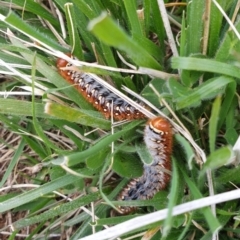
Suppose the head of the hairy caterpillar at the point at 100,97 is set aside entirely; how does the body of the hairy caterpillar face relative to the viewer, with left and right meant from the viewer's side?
facing away from the viewer and to the left of the viewer
